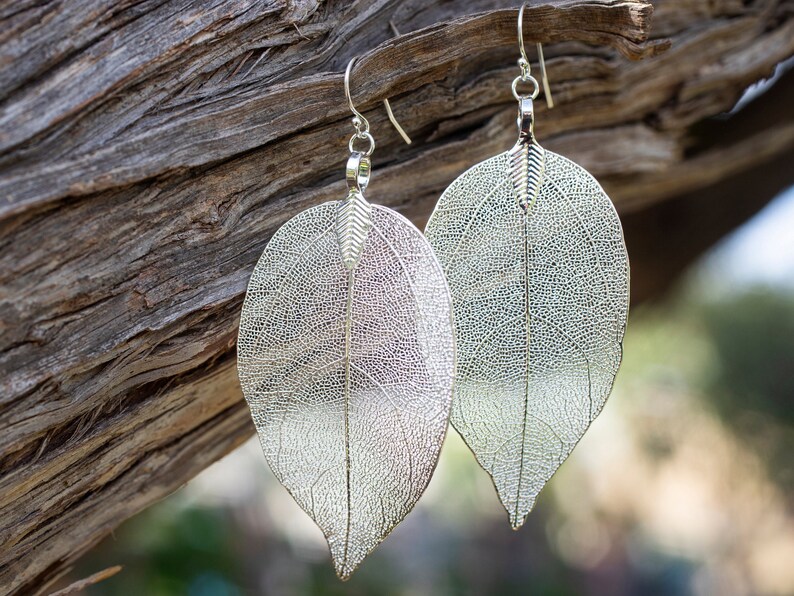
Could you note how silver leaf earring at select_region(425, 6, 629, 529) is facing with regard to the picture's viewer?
facing the viewer

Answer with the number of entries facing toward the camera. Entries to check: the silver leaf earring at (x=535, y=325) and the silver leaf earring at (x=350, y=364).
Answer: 2

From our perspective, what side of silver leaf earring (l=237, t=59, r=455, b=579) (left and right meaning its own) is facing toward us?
front
